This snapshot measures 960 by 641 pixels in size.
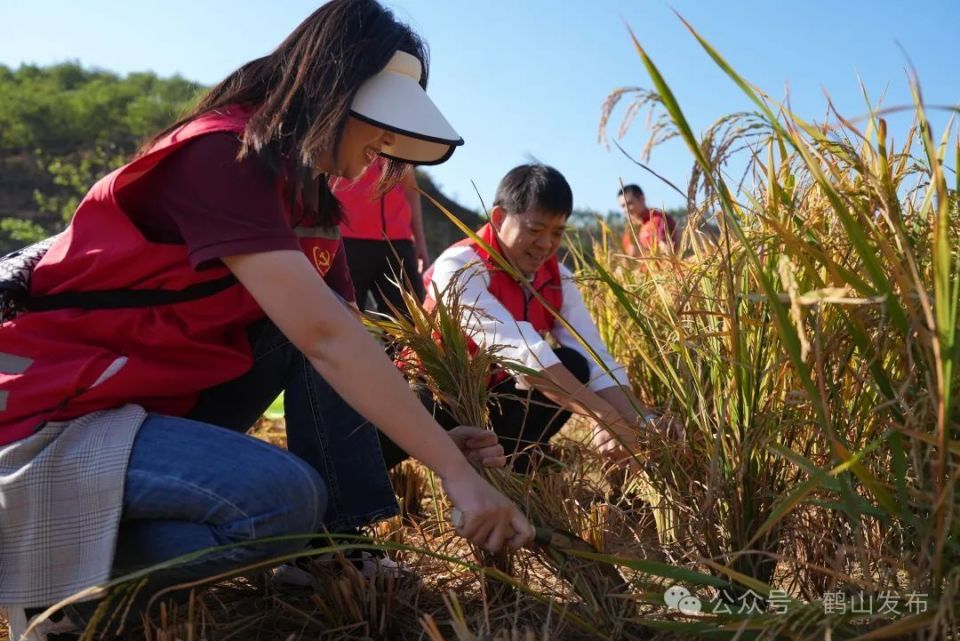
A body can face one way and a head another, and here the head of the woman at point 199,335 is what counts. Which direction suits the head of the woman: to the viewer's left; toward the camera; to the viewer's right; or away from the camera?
to the viewer's right

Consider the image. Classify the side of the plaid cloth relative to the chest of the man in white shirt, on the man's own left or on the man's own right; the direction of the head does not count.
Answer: on the man's own right

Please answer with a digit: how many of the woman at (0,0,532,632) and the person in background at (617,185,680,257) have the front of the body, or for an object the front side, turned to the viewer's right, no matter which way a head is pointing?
1

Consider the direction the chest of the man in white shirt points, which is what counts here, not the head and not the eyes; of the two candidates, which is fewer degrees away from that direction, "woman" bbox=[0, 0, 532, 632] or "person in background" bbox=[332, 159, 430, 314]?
the woman

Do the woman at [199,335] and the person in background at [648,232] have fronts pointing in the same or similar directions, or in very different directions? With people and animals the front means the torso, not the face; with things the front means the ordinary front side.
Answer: very different directions

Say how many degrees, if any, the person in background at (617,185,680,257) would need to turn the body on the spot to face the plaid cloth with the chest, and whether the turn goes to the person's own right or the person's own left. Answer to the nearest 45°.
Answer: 0° — they already face it

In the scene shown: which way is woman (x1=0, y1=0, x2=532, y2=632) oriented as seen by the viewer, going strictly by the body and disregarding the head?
to the viewer's right

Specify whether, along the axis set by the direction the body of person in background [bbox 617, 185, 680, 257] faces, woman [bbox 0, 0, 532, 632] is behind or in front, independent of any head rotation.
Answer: in front

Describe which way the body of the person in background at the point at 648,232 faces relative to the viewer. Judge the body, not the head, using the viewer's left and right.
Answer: facing the viewer and to the left of the viewer

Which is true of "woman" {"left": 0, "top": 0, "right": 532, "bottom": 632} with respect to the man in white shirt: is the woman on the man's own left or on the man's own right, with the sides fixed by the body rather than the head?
on the man's own right
